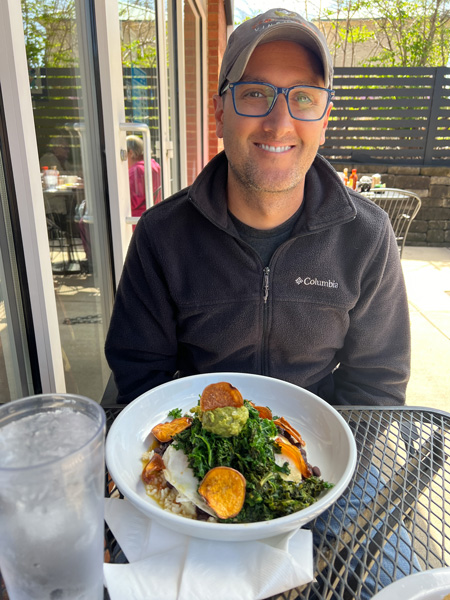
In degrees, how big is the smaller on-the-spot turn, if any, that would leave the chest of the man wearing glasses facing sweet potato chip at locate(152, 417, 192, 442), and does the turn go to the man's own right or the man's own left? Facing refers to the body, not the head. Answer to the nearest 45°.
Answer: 0° — they already face it

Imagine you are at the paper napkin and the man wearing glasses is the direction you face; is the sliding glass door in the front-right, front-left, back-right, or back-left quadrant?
front-left

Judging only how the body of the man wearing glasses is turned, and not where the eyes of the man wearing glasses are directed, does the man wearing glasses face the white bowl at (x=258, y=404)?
yes

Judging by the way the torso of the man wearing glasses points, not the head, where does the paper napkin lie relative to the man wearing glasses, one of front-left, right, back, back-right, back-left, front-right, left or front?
front

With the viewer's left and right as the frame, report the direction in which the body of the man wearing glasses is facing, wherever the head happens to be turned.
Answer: facing the viewer

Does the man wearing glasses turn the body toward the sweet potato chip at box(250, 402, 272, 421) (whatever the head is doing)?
yes

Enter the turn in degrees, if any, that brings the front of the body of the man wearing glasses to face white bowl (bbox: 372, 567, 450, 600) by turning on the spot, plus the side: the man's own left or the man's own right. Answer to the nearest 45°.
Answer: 0° — they already face it

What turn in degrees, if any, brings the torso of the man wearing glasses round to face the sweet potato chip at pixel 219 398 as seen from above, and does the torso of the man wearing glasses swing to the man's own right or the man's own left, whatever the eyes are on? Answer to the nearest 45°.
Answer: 0° — they already face it

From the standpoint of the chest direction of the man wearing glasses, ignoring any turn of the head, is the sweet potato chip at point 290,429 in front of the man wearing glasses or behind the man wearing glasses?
in front

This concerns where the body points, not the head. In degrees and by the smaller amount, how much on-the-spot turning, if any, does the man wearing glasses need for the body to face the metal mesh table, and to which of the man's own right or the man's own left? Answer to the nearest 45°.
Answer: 0° — they already face it

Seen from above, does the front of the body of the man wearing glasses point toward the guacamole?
yes
